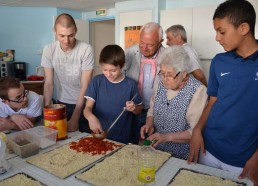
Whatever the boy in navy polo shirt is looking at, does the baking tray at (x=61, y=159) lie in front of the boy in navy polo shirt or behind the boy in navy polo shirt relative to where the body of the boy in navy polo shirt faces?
in front

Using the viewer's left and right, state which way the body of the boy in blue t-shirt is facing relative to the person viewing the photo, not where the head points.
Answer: facing the viewer

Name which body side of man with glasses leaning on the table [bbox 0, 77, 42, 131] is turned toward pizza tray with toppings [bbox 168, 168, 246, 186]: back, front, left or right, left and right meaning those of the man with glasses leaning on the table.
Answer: front

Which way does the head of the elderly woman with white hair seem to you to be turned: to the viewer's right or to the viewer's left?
to the viewer's left

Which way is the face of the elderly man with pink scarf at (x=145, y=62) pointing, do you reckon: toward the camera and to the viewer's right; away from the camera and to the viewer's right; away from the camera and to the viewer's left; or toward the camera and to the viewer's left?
toward the camera and to the viewer's left

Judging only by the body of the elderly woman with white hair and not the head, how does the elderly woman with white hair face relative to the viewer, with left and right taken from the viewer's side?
facing the viewer and to the left of the viewer

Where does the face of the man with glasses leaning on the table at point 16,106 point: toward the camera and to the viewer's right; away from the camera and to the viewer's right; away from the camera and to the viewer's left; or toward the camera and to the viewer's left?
toward the camera and to the viewer's right

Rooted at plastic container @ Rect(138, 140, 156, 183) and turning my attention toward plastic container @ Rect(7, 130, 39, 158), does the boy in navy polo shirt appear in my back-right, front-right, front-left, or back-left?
back-right

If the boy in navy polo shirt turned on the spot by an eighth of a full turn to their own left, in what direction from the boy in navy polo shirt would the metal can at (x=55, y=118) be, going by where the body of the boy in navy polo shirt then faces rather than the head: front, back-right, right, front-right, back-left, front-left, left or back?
right

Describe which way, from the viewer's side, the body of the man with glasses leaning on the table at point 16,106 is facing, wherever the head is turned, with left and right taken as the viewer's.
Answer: facing the viewer and to the right of the viewer

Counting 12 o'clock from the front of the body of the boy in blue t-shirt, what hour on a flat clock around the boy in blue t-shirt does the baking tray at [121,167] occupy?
The baking tray is roughly at 12 o'clock from the boy in blue t-shirt.
